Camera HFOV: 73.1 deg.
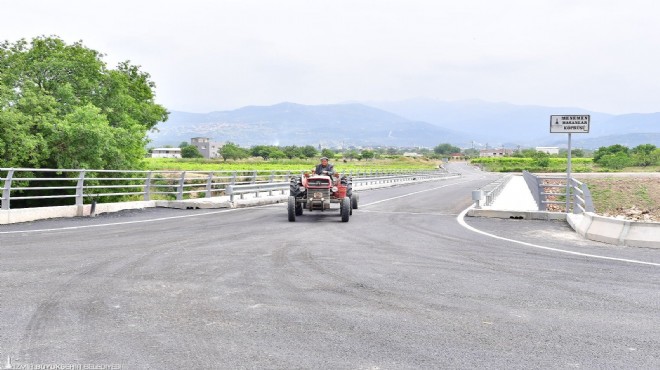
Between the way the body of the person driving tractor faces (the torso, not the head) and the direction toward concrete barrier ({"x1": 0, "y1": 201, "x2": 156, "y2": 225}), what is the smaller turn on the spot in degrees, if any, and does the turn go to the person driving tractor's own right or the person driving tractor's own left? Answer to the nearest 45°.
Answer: approximately 90° to the person driving tractor's own right

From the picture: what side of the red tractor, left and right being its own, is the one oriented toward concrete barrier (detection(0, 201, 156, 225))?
right

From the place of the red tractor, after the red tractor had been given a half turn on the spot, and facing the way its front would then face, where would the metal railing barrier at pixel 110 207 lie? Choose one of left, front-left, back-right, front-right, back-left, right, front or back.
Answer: left

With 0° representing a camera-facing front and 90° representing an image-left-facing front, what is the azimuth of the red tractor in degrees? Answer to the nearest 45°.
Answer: approximately 0°

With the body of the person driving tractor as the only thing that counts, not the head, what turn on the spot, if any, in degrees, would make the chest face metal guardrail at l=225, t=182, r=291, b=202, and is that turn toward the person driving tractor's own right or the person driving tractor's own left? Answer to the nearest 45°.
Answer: approximately 135° to the person driving tractor's own right

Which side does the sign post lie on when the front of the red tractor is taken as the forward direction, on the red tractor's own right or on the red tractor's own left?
on the red tractor's own left

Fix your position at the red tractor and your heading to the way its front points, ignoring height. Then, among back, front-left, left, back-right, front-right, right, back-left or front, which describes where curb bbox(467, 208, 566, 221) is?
left

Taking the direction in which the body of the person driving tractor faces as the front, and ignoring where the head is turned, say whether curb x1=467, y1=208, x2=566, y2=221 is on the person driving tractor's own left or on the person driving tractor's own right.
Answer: on the person driving tractor's own left

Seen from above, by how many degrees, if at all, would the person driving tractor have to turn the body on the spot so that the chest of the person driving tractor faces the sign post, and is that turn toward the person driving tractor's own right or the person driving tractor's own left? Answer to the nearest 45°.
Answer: approximately 90° to the person driving tractor's own left

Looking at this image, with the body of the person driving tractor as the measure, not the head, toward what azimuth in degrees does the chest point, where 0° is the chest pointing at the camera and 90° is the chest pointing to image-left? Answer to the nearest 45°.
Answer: approximately 0°

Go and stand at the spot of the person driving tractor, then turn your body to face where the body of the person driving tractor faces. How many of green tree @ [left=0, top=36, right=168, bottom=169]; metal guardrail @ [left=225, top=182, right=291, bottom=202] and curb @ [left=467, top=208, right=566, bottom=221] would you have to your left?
1
